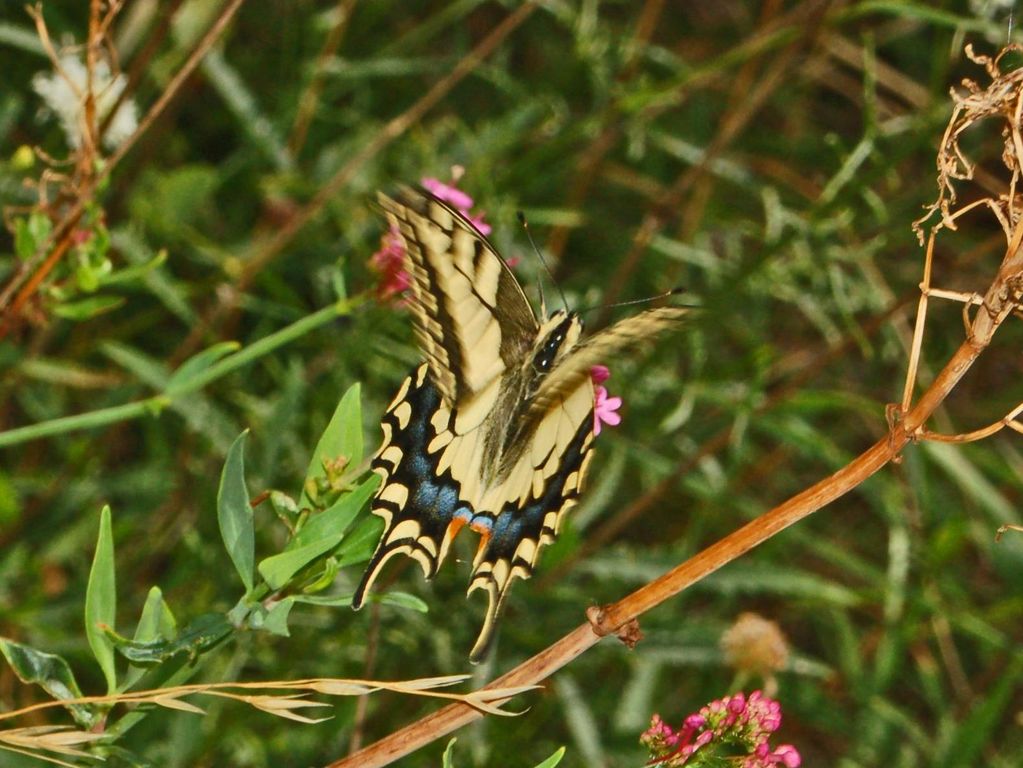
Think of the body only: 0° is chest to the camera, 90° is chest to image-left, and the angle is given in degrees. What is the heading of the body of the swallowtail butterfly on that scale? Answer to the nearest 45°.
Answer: approximately 225°
